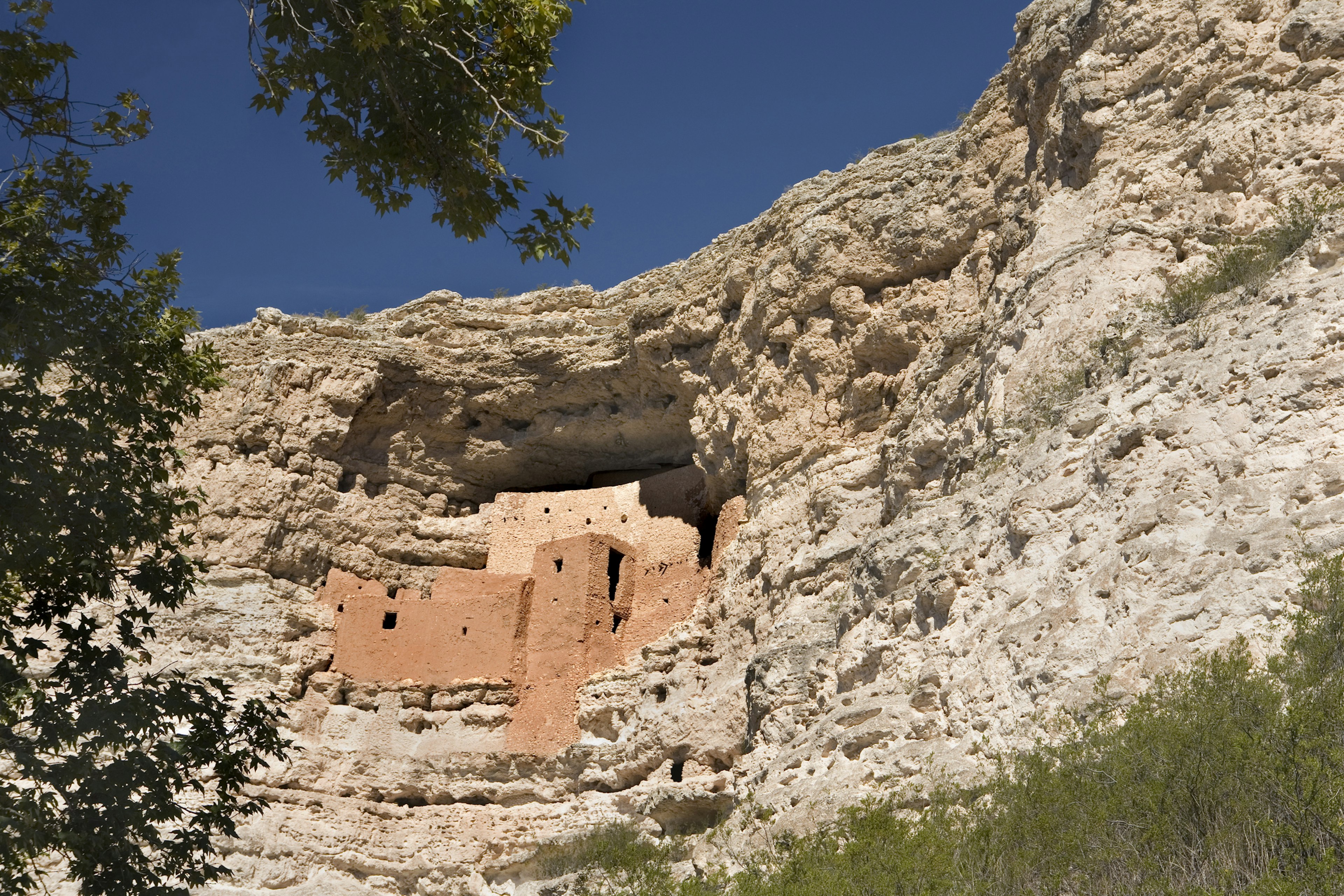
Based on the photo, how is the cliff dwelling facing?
toward the camera

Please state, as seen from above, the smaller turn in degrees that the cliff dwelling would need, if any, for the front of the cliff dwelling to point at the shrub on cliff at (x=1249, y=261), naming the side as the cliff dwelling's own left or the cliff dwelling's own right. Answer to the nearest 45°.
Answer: approximately 45° to the cliff dwelling's own left
